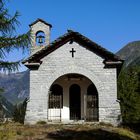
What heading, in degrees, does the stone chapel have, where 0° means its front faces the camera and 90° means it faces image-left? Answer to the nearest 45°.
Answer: approximately 0°
